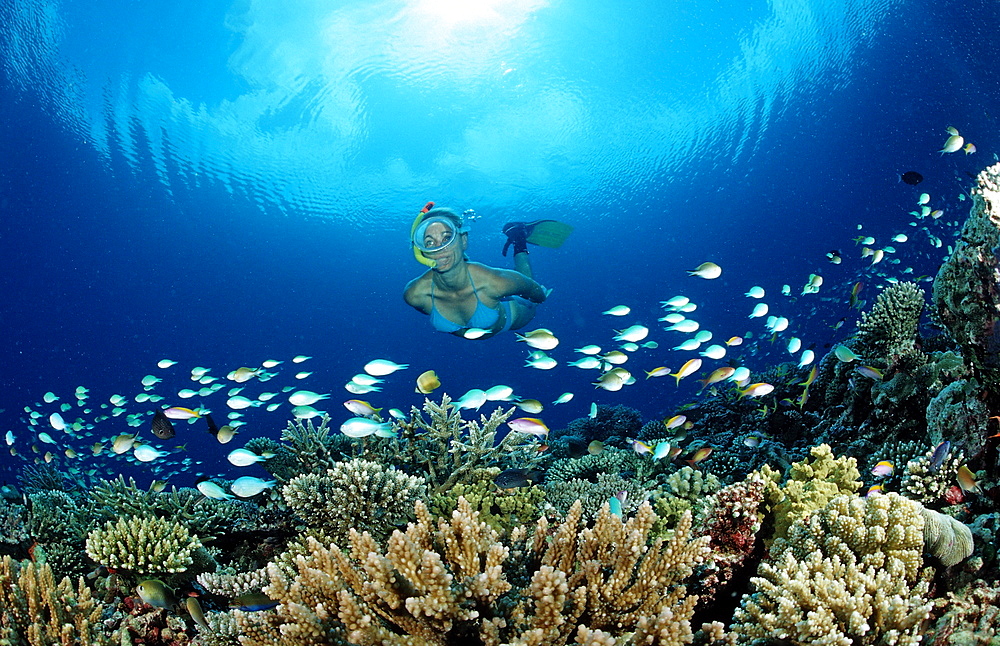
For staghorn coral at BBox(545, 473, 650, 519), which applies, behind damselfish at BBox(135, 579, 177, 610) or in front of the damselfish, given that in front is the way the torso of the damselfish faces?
behind

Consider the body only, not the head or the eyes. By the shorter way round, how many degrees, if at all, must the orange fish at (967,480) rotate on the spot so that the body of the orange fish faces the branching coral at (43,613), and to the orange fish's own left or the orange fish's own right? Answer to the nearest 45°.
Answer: approximately 45° to the orange fish's own left

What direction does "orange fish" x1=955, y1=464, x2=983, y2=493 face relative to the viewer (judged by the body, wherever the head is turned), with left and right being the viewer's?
facing to the left of the viewer

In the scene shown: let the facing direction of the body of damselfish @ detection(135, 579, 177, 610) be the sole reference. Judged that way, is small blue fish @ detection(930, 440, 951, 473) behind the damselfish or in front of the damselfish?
behind

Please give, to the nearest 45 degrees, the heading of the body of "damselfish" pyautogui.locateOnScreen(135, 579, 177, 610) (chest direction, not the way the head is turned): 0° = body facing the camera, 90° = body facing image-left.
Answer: approximately 90°

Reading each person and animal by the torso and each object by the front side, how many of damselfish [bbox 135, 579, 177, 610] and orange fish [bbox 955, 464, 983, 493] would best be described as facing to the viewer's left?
2
